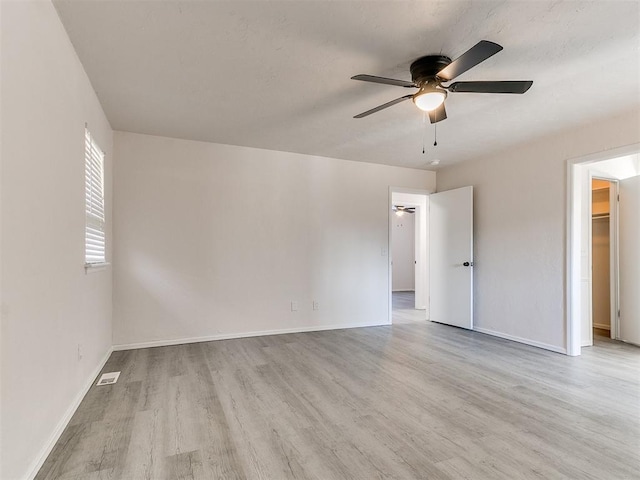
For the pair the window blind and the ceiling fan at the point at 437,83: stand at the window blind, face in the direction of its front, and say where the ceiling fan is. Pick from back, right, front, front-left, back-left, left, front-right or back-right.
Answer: front-right

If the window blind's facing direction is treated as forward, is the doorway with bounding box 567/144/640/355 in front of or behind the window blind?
in front

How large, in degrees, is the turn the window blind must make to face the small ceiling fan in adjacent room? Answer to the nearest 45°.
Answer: approximately 45° to its left

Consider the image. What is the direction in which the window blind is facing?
to the viewer's right

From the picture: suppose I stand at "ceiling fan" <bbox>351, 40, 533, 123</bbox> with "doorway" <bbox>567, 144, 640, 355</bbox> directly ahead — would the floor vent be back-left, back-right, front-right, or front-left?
back-left

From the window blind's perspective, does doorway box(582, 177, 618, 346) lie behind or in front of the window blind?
in front

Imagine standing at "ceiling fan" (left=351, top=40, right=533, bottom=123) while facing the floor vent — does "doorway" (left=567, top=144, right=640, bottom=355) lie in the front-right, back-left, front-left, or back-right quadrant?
back-right

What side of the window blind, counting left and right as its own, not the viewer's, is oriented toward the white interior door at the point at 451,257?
front

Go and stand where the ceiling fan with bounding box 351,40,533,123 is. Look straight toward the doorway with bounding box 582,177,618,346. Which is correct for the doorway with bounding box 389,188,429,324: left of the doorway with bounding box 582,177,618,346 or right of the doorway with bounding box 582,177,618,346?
left
